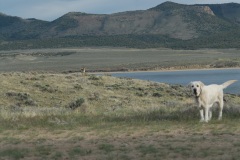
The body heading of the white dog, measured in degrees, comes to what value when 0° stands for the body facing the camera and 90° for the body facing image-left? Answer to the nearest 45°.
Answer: approximately 45°
